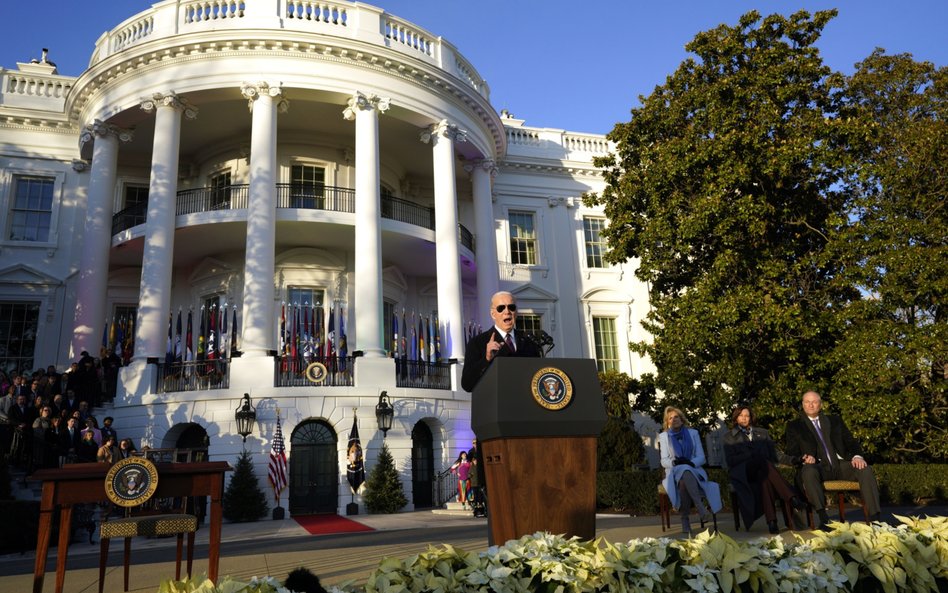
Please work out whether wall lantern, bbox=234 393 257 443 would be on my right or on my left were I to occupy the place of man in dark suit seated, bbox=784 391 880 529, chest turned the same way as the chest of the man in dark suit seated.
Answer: on my right

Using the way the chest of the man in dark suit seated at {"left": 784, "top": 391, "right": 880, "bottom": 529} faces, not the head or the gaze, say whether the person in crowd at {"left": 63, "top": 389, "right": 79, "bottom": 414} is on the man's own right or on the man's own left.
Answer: on the man's own right

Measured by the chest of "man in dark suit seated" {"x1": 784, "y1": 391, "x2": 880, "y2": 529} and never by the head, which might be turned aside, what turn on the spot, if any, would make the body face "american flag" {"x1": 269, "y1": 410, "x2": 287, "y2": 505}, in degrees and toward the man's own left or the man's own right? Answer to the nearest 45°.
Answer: approximately 90° to the man's own right

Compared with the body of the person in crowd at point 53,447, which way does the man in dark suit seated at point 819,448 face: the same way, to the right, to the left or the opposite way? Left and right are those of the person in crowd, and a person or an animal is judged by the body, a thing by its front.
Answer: to the right

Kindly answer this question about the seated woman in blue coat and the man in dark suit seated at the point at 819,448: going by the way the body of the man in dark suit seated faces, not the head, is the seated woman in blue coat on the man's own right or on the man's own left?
on the man's own right

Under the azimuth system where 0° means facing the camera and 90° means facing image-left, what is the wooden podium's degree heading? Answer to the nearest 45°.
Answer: approximately 0°

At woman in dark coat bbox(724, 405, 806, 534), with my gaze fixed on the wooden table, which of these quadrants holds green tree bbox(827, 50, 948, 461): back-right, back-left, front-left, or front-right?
back-right

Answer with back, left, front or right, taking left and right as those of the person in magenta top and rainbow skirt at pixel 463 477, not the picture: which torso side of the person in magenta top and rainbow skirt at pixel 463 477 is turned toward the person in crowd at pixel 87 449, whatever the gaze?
right
